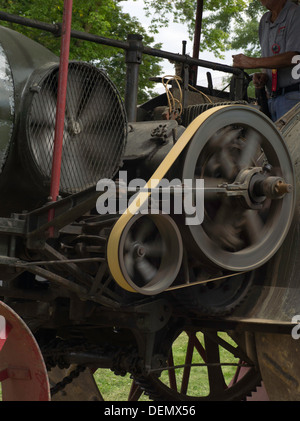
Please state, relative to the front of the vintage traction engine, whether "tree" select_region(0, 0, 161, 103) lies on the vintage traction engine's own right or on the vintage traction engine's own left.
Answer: on the vintage traction engine's own right

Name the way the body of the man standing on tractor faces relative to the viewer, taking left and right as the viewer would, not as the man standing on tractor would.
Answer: facing the viewer and to the left of the viewer

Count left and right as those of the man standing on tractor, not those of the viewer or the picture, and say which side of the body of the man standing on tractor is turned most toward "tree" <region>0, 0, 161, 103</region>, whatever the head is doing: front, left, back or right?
right
